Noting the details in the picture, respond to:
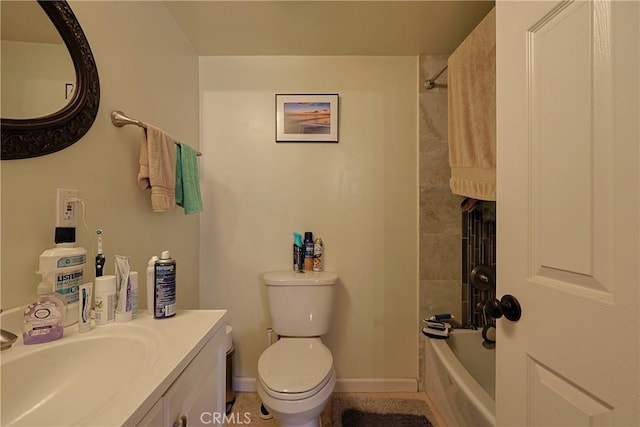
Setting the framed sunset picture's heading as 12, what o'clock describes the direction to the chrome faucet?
The chrome faucet is roughly at 1 o'clock from the framed sunset picture.

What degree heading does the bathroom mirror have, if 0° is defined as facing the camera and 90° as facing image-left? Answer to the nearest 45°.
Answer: approximately 315°

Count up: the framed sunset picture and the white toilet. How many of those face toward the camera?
2

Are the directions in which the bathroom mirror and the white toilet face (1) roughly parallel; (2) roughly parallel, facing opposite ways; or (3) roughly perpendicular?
roughly perpendicular

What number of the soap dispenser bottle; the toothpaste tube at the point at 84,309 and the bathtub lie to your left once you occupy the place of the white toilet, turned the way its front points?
1
